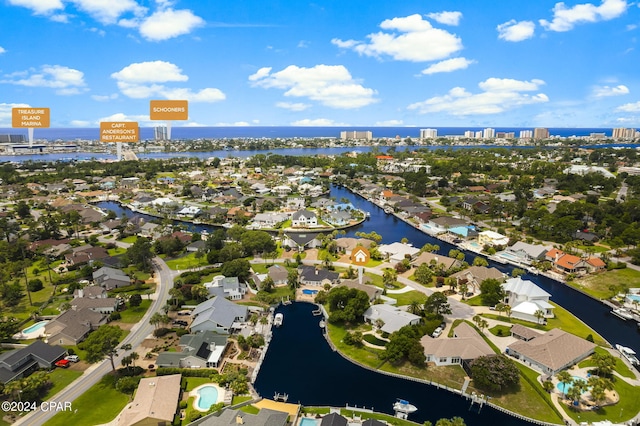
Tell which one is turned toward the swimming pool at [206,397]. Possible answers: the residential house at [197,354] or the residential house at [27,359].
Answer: the residential house at [27,359]

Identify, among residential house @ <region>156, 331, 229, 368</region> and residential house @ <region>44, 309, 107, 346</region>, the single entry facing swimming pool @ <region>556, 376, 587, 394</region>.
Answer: residential house @ <region>44, 309, 107, 346</region>

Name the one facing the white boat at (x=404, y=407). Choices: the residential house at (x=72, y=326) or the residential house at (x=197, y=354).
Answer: the residential house at (x=72, y=326)

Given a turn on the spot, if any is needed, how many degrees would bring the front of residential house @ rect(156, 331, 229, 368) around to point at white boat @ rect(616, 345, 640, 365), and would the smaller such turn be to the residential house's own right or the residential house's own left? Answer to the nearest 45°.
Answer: approximately 180°

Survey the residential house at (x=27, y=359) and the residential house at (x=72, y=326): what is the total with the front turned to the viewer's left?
0

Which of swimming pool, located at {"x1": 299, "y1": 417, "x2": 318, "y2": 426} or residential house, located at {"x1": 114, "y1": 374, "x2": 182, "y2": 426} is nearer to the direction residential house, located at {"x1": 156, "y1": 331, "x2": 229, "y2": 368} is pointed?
the residential house

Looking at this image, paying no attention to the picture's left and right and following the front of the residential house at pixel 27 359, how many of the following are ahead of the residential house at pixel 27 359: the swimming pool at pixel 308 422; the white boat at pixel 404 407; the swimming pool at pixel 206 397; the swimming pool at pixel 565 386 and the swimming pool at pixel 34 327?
4

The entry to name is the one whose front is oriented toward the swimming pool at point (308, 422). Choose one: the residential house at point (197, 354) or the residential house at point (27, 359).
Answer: the residential house at point (27, 359)

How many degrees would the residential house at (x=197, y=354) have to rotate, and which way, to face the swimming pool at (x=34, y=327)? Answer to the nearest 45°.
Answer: approximately 45° to its right

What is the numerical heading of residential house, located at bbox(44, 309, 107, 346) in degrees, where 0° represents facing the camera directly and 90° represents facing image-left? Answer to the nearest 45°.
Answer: approximately 315°

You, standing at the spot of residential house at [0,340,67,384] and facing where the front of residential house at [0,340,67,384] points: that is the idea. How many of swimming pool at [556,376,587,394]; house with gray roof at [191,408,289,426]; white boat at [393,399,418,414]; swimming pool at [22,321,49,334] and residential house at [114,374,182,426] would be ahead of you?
4

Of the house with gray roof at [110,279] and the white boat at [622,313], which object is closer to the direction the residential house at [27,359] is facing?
the white boat

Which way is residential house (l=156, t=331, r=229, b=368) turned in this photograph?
to the viewer's left

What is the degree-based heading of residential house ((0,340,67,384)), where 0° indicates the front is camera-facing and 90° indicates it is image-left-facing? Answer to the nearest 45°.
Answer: approximately 315°
